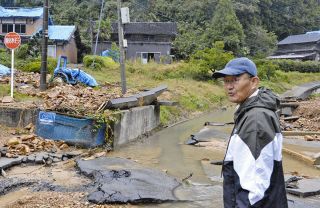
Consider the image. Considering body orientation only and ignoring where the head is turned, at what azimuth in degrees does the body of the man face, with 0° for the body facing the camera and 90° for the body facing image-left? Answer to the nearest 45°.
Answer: approximately 90°

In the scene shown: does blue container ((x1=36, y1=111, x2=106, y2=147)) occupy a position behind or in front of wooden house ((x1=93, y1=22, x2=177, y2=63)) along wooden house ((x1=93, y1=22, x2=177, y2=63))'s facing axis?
in front

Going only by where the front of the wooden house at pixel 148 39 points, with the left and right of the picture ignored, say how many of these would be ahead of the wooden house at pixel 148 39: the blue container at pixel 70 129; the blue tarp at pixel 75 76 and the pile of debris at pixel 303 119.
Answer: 3

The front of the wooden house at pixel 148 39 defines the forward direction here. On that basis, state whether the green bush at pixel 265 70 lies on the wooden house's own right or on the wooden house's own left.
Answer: on the wooden house's own left

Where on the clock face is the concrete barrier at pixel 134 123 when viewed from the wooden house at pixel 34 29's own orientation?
The concrete barrier is roughly at 12 o'clock from the wooden house.

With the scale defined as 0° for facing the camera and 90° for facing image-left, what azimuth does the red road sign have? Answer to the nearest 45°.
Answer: approximately 0°

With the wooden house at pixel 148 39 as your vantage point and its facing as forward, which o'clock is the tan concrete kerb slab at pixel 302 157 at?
The tan concrete kerb slab is roughly at 12 o'clock from the wooden house.

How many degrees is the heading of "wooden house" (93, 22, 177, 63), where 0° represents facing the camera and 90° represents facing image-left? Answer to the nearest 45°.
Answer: approximately 0°
